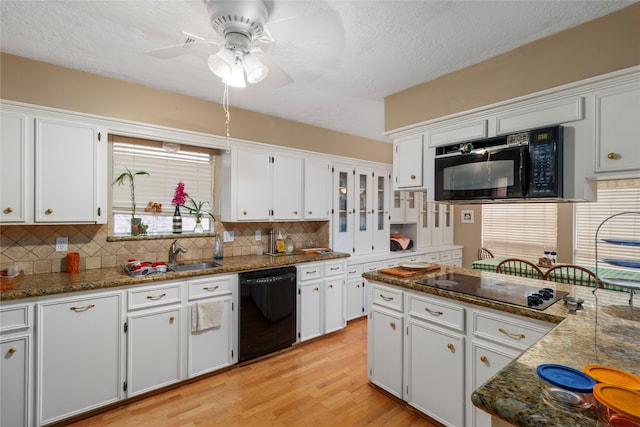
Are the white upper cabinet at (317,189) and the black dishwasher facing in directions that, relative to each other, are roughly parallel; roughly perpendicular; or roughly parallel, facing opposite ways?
roughly parallel

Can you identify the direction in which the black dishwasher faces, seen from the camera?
facing the viewer and to the right of the viewer

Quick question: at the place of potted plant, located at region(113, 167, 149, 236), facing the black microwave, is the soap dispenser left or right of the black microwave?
left

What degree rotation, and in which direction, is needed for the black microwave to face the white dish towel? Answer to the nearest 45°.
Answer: approximately 45° to its right

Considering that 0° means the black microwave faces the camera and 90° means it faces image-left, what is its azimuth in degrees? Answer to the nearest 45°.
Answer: approximately 45°

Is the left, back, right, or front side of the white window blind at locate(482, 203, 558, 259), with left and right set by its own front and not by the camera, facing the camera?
front

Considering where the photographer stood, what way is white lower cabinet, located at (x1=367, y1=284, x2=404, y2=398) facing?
facing the viewer and to the left of the viewer

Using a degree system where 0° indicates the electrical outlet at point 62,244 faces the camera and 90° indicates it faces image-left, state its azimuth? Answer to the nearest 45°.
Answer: approximately 0°

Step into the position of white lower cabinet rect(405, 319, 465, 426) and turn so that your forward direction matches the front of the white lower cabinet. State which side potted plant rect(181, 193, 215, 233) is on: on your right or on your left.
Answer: on your right

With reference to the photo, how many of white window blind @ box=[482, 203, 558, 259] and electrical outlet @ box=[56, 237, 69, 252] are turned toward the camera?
2

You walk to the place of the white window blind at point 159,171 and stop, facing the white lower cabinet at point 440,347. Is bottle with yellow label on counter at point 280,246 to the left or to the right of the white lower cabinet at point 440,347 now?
left

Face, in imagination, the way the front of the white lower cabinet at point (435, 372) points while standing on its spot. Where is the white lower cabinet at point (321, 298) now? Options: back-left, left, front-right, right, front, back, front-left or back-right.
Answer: right

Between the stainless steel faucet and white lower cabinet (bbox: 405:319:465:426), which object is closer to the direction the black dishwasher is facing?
the white lower cabinet
